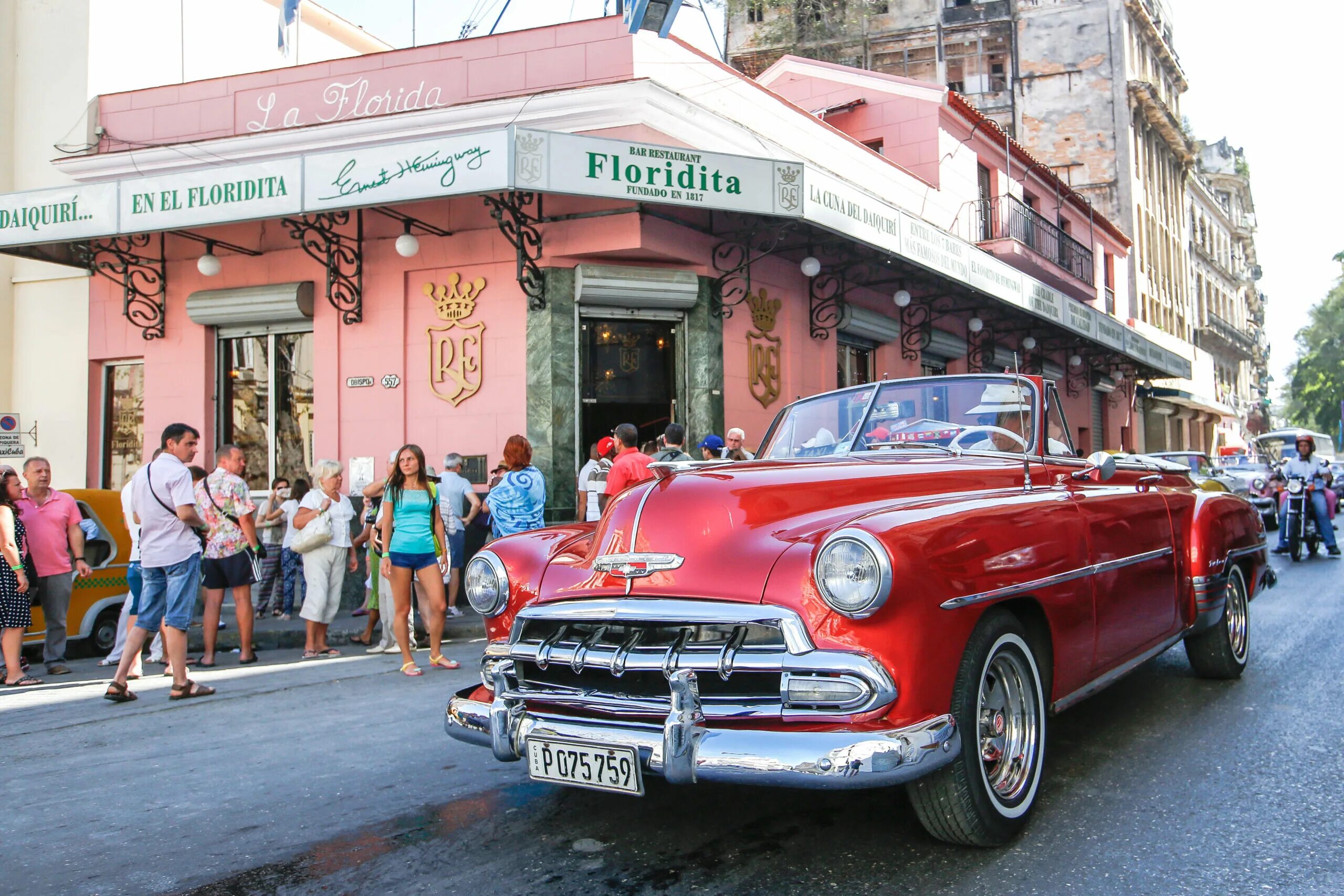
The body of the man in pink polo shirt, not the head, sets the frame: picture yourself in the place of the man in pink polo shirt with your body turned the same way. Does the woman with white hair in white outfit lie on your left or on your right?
on your left

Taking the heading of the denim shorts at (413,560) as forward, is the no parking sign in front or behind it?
behind

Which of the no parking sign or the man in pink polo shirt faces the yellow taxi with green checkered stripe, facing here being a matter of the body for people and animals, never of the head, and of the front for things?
the no parking sign

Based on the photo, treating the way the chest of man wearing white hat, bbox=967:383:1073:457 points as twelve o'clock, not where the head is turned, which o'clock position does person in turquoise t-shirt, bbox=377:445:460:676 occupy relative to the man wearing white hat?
The person in turquoise t-shirt is roughly at 2 o'clock from the man wearing white hat.

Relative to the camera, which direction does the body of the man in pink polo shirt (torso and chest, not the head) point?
toward the camera

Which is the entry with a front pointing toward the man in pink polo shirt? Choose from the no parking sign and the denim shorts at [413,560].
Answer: the no parking sign

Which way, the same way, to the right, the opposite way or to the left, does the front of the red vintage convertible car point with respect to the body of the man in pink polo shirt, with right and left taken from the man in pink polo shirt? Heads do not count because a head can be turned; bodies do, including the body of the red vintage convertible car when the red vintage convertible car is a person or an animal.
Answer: to the right

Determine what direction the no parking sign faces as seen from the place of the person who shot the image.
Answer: facing the viewer

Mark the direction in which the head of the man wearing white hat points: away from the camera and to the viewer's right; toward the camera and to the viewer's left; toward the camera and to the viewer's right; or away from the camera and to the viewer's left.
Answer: toward the camera and to the viewer's left

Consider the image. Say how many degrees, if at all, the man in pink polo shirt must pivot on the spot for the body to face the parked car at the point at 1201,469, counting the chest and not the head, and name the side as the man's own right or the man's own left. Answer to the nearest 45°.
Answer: approximately 90° to the man's own left

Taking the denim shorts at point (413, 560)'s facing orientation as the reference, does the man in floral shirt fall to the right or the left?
on its right

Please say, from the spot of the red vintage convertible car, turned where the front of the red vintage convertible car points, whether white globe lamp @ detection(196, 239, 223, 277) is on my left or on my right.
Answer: on my right

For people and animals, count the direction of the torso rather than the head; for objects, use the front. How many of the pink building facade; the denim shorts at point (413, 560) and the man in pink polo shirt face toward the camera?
3

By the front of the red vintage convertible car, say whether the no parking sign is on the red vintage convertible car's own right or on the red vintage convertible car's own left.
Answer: on the red vintage convertible car's own right

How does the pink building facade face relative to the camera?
toward the camera

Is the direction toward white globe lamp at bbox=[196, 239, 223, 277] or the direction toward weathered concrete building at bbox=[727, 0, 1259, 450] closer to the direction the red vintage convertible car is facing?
the white globe lamp

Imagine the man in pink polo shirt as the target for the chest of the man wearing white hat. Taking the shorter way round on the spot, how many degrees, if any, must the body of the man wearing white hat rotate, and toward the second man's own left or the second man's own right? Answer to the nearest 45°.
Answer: approximately 45° to the second man's own right

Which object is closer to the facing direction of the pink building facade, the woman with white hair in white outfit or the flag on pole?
the woman with white hair in white outfit

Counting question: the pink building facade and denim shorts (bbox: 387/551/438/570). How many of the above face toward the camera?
2
